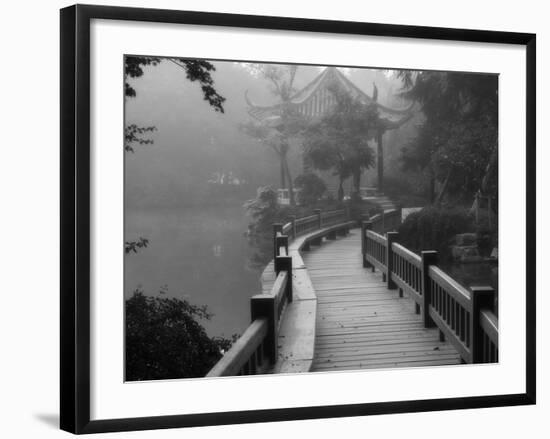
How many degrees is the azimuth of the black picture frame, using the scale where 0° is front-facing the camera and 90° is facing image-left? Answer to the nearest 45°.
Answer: approximately 315°
